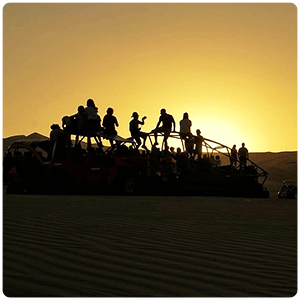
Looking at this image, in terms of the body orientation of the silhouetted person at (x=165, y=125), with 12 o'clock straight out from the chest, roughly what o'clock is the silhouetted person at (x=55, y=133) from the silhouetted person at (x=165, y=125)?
the silhouetted person at (x=55, y=133) is roughly at 1 o'clock from the silhouetted person at (x=165, y=125).

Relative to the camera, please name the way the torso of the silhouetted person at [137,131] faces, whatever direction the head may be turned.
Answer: to the viewer's right

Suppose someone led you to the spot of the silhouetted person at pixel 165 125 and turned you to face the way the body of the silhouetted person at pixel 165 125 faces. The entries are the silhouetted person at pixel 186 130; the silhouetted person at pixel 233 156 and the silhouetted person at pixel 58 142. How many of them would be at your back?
2

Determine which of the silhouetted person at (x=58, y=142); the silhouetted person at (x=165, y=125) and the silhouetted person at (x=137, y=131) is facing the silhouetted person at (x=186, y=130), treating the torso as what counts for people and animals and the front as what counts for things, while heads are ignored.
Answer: the silhouetted person at (x=137, y=131)

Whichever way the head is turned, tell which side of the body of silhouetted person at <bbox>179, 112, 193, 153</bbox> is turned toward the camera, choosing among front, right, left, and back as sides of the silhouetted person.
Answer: back

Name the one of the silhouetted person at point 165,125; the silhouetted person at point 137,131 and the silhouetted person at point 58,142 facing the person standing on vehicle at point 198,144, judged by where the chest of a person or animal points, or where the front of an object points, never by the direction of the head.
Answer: the silhouetted person at point 137,131
